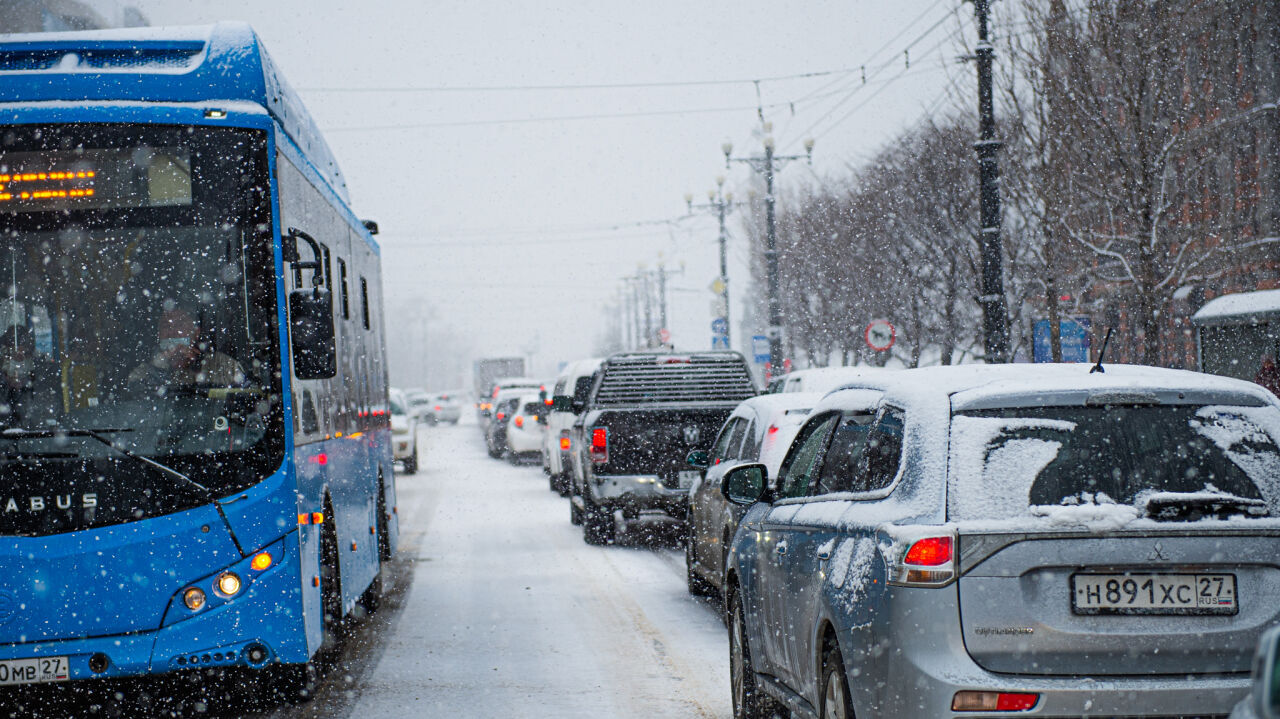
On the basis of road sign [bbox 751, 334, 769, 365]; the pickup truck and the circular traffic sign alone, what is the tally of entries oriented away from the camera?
1

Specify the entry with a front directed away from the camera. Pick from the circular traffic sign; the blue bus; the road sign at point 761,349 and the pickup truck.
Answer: the pickup truck

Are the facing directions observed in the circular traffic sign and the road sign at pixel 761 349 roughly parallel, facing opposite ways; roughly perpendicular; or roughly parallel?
roughly parallel

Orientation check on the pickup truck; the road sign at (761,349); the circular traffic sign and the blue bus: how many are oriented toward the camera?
3

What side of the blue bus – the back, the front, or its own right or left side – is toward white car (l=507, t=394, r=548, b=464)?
back

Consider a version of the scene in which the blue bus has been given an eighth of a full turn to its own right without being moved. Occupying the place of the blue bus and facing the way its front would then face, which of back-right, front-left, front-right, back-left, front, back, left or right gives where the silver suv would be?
left

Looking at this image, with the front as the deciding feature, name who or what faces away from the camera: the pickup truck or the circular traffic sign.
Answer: the pickup truck

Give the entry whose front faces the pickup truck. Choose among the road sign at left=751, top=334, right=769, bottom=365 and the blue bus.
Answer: the road sign

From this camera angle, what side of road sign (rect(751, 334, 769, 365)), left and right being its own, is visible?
front

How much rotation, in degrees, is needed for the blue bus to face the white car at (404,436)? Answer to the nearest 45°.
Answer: approximately 180°

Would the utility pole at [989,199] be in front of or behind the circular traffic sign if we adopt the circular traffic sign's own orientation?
in front

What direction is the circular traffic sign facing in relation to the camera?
toward the camera

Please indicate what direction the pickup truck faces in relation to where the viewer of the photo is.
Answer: facing away from the viewer

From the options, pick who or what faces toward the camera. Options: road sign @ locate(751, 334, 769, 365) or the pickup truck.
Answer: the road sign

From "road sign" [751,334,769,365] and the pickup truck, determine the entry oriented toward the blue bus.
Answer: the road sign

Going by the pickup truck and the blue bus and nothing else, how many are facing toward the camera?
1
